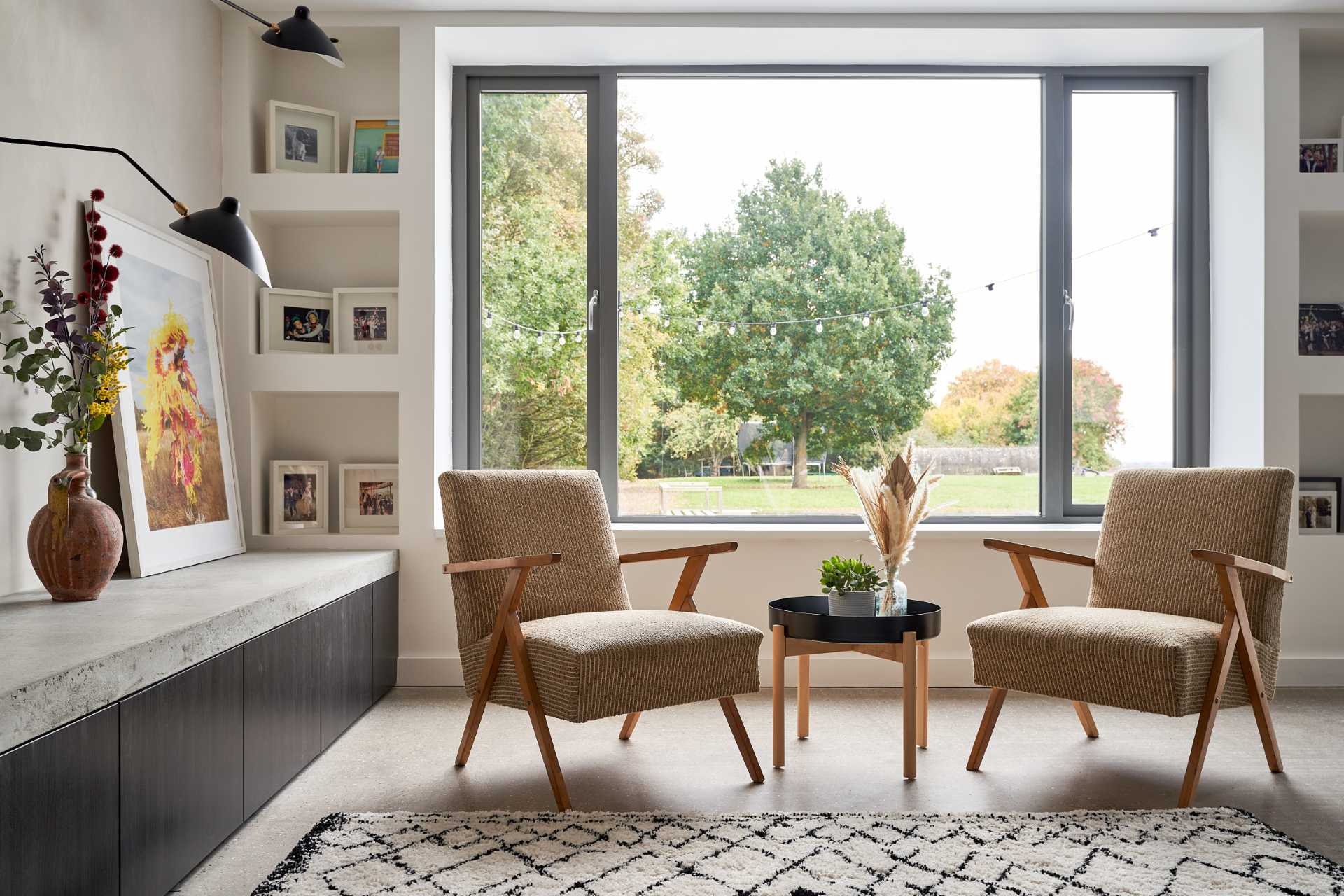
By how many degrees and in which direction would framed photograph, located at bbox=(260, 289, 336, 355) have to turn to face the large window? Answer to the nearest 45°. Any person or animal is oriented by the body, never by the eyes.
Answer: approximately 45° to its left

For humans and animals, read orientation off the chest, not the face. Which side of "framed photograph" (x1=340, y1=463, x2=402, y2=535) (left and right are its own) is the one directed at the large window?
left

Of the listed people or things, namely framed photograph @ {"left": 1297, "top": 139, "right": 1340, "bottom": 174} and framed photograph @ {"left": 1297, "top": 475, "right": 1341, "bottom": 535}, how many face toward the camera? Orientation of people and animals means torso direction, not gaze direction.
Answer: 2

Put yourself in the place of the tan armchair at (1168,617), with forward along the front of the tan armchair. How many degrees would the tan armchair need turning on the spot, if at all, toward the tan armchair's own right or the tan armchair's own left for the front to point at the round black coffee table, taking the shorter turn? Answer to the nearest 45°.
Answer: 0° — it already faces it

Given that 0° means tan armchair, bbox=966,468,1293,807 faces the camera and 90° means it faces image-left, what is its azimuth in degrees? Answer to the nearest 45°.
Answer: approximately 45°

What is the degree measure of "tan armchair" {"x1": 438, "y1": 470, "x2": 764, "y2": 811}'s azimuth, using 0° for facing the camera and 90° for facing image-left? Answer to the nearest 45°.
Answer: approximately 315°

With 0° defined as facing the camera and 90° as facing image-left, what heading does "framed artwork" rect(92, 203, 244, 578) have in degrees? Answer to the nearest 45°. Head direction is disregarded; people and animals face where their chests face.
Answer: approximately 315°
